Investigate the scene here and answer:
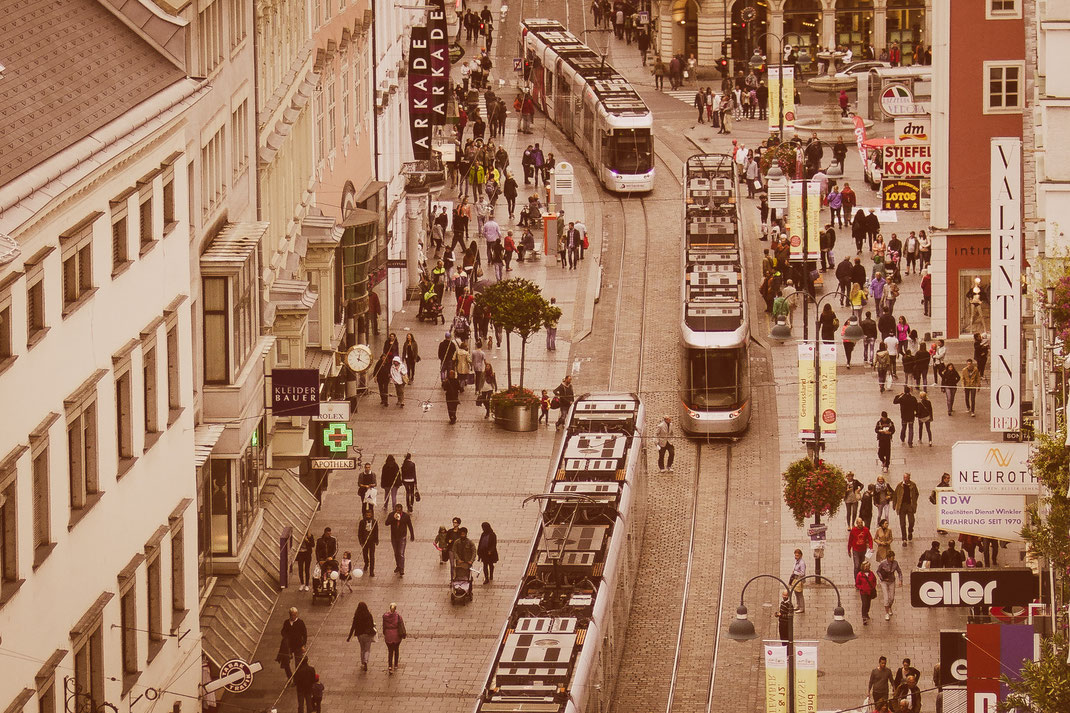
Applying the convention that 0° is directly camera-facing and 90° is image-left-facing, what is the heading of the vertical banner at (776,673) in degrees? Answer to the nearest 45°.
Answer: approximately 0°

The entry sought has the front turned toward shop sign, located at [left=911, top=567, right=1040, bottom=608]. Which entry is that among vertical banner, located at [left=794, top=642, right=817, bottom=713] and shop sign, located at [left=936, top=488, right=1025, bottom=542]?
shop sign, located at [left=936, top=488, right=1025, bottom=542]

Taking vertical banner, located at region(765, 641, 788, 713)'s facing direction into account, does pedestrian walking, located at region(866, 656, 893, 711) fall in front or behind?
behind

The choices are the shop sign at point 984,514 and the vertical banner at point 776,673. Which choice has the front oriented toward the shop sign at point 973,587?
the shop sign at point 984,514
